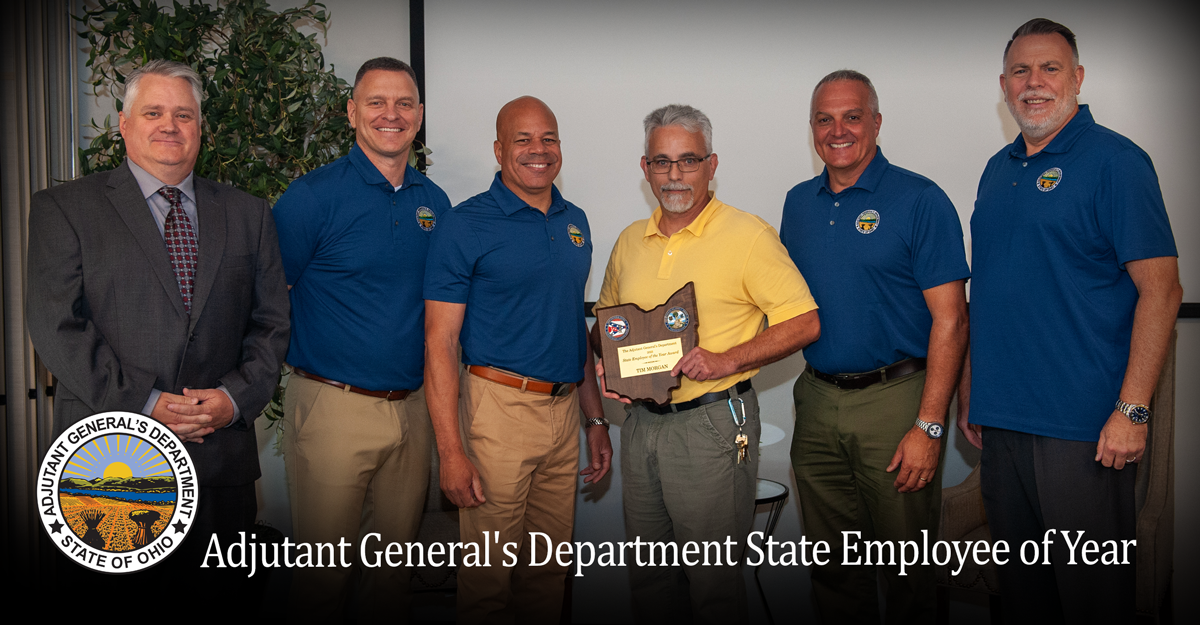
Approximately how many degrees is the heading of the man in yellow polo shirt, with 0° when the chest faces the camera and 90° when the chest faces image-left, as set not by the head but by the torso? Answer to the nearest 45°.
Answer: approximately 45°

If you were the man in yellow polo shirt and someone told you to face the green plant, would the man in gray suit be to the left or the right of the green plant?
left

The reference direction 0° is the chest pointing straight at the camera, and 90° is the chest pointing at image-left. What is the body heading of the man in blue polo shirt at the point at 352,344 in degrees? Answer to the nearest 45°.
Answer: approximately 315°

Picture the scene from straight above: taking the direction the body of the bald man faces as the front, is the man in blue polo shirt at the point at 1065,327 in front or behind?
in front
